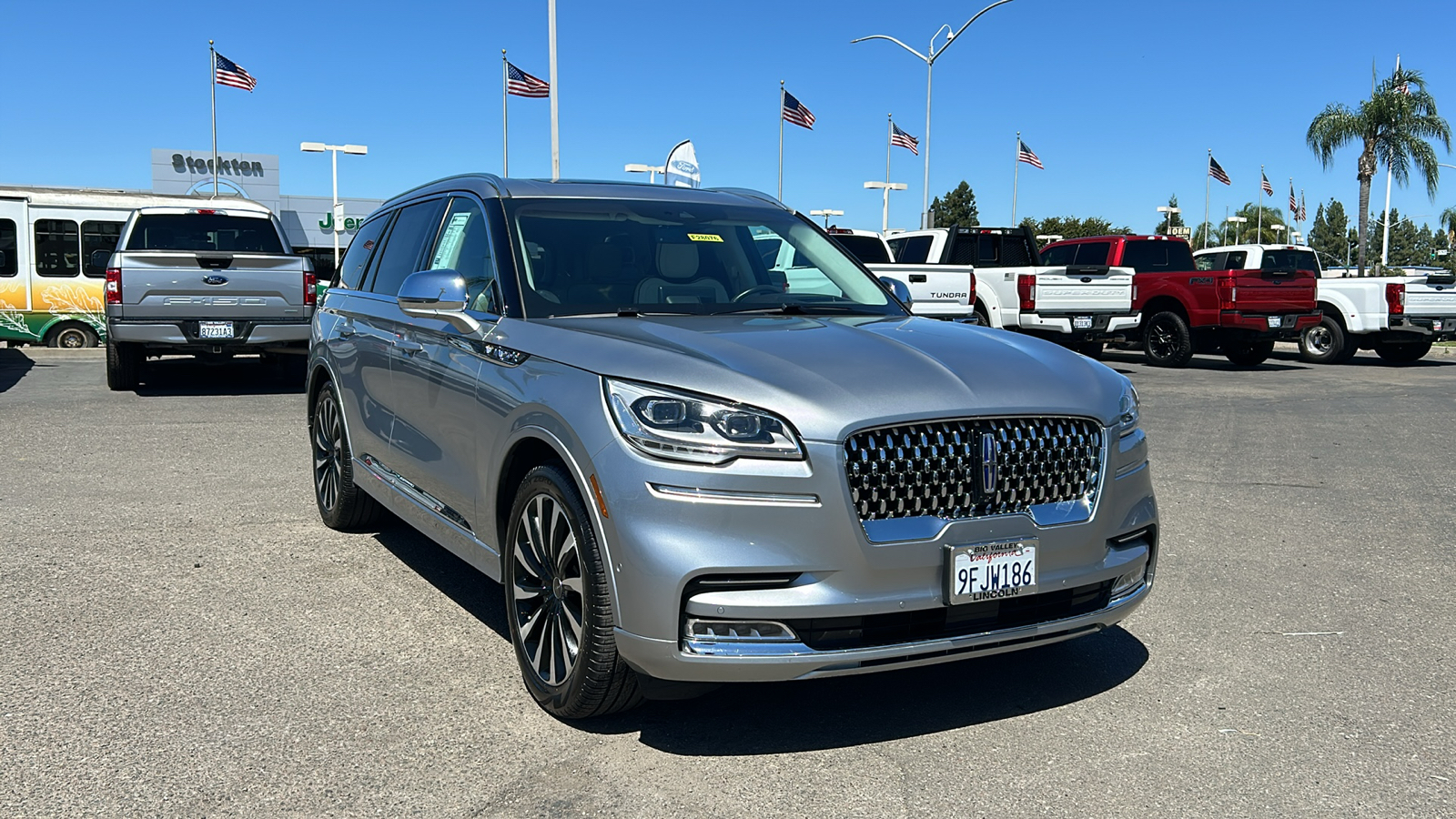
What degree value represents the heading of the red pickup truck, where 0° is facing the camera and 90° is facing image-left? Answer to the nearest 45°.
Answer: approximately 135°

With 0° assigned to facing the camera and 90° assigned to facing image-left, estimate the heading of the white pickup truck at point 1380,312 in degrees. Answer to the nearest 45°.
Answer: approximately 135°

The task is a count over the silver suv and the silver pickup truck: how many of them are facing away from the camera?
1

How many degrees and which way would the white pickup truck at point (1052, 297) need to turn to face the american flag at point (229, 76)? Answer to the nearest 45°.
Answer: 0° — it already faces it

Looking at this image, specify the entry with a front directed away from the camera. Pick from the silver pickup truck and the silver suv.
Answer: the silver pickup truck

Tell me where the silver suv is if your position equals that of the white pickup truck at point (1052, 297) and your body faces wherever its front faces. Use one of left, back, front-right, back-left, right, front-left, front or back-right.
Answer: back-left

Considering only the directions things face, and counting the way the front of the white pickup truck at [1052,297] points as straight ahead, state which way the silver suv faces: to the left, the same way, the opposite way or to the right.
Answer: the opposite way

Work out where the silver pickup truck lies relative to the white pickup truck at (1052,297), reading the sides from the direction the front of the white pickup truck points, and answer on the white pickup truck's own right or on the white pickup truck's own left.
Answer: on the white pickup truck's own left

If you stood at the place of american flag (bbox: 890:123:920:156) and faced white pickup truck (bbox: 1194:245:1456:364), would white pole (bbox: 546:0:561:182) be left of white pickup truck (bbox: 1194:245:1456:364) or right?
right

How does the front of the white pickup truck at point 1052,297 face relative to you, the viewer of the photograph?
facing away from the viewer and to the left of the viewer

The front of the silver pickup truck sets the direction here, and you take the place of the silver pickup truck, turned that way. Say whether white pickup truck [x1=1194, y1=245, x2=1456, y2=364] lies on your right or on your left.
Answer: on your right

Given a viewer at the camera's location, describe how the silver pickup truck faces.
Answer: facing away from the viewer

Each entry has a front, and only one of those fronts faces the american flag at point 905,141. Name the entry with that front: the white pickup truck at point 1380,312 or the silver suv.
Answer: the white pickup truck

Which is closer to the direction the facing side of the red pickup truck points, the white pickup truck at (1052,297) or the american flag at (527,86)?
the american flag

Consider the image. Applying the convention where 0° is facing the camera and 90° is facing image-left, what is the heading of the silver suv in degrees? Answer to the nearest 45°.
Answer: approximately 315°

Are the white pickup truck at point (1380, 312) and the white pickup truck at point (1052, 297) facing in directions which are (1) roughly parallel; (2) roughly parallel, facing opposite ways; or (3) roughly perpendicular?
roughly parallel

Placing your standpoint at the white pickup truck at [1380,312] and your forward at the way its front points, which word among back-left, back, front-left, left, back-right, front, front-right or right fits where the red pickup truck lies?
left

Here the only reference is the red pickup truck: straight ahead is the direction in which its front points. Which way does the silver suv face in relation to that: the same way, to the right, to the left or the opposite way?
the opposite way

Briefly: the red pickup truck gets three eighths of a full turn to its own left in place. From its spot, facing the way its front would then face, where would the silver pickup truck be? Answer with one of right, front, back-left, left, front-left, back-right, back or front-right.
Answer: front-right

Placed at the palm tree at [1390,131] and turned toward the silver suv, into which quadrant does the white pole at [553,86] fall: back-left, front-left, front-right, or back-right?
front-right

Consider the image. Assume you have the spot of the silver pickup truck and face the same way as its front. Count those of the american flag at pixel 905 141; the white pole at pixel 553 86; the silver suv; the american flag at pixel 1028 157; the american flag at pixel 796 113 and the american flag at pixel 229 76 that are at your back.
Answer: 1
